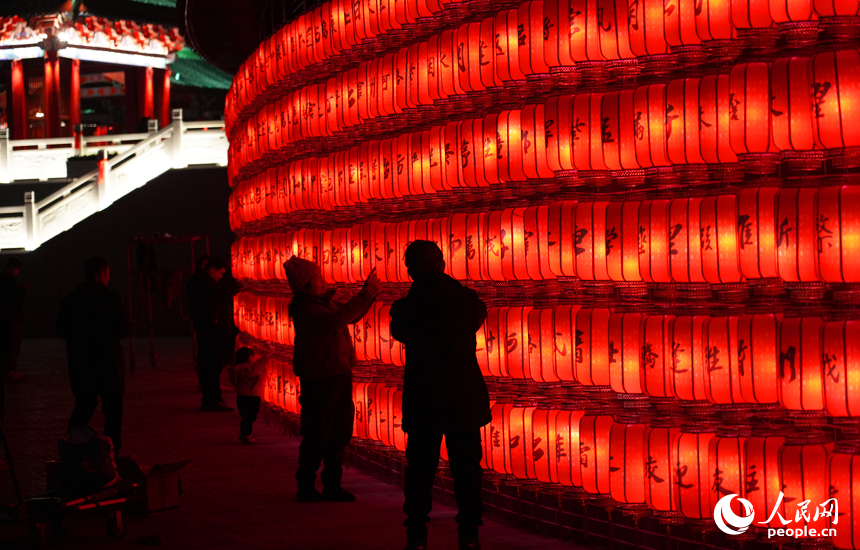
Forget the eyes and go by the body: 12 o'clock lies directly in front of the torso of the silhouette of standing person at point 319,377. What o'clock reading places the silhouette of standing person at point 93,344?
the silhouette of standing person at point 93,344 is roughly at 7 o'clock from the silhouette of standing person at point 319,377.

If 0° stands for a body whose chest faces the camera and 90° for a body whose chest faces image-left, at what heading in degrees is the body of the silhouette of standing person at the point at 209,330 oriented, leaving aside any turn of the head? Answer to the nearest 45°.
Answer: approximately 270°

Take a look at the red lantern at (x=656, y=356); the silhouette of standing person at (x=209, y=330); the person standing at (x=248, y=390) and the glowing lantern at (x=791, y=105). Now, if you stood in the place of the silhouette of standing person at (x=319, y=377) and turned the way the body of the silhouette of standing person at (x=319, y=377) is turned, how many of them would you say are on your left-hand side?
2

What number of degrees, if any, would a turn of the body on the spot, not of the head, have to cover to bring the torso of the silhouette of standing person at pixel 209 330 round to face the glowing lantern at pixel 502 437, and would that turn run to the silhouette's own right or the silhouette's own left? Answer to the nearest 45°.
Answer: approximately 90° to the silhouette's own right

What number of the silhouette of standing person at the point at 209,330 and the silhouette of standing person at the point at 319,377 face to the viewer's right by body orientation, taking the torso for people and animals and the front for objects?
2

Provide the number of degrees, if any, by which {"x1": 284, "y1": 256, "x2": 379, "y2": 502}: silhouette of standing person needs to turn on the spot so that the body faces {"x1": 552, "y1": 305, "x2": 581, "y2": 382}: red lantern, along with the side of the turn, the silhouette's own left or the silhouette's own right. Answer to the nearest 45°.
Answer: approximately 45° to the silhouette's own right

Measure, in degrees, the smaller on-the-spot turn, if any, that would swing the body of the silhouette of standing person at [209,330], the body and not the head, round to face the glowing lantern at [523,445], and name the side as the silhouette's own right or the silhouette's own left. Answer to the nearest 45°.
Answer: approximately 90° to the silhouette's own right

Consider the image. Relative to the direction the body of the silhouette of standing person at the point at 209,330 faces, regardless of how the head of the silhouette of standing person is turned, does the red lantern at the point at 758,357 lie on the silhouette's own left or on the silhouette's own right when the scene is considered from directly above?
on the silhouette's own right

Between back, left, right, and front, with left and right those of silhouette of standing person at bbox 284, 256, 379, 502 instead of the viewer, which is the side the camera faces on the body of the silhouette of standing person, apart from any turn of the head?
right

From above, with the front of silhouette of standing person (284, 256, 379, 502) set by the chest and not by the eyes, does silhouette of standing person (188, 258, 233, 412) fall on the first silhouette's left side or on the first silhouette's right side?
on the first silhouette's left side
